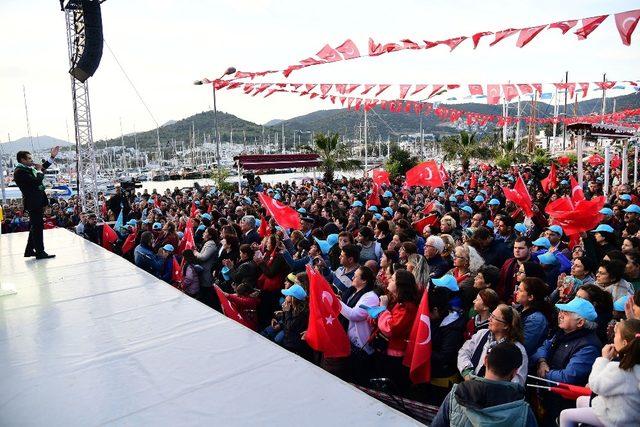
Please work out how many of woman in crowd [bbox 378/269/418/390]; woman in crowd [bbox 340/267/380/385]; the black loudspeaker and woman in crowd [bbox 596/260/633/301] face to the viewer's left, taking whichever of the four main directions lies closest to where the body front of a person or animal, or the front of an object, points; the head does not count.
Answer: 3

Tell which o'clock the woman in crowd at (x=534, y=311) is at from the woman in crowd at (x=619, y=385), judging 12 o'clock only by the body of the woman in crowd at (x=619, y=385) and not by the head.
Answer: the woman in crowd at (x=534, y=311) is roughly at 2 o'clock from the woman in crowd at (x=619, y=385).

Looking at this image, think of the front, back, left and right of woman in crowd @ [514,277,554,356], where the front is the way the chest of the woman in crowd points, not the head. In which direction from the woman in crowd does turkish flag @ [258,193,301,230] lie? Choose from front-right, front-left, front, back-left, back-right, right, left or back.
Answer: front-right

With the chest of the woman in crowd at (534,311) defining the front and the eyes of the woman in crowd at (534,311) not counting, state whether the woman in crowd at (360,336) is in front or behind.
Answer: in front

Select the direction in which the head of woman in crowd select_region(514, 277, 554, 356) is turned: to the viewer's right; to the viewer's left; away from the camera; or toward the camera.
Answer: to the viewer's left

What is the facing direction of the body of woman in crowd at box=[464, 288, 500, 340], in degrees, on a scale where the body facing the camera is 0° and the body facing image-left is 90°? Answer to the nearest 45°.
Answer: approximately 90°

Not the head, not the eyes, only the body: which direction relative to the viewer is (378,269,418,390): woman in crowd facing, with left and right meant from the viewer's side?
facing to the left of the viewer

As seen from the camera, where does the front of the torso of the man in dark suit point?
to the viewer's right

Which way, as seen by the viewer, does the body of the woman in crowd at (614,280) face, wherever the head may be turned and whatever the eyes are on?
to the viewer's left

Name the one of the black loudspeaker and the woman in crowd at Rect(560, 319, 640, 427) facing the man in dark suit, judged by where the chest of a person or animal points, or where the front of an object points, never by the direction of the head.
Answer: the woman in crowd

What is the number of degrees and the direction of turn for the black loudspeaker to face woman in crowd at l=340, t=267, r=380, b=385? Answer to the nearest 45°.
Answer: approximately 90° to its right

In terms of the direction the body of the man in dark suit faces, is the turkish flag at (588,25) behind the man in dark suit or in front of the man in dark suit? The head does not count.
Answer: in front

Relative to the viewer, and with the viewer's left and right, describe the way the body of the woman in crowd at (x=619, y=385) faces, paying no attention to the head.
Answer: facing to the left of the viewer

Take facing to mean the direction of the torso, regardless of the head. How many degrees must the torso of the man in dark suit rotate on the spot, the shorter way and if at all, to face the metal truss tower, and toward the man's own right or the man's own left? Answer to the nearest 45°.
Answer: approximately 90° to the man's own left
